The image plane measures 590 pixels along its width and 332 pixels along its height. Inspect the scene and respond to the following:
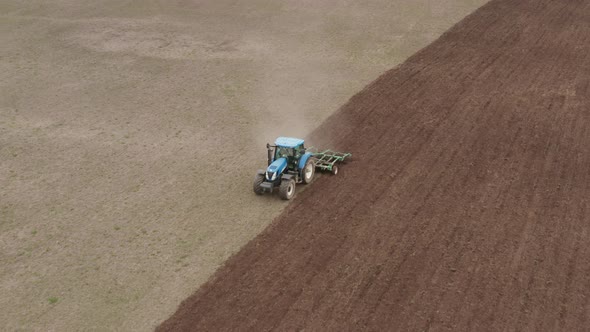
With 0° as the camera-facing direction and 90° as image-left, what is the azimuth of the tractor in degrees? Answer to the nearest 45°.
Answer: approximately 45°

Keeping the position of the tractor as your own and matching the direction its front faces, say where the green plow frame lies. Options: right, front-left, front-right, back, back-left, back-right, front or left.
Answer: back
